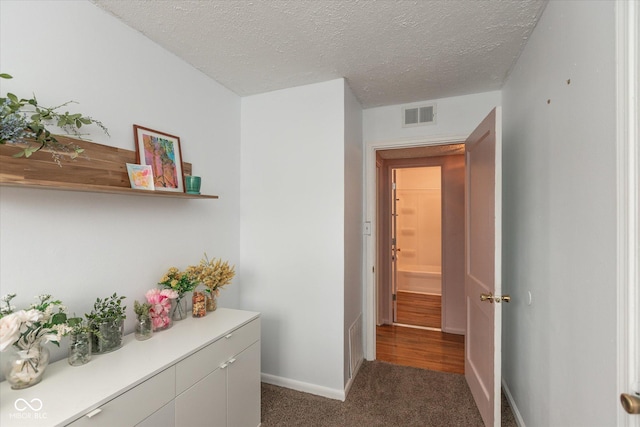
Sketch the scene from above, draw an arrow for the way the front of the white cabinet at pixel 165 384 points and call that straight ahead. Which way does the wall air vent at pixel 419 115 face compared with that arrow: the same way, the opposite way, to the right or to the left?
to the right

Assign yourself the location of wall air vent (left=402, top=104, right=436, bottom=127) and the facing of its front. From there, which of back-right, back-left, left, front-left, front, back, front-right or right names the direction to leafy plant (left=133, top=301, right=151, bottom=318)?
front-right

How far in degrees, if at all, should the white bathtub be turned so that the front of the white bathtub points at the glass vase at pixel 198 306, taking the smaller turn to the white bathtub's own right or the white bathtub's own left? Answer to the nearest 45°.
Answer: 0° — it already faces it

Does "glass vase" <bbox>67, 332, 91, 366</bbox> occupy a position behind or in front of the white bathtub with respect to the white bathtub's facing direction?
in front

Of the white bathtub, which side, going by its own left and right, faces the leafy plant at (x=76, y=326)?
front

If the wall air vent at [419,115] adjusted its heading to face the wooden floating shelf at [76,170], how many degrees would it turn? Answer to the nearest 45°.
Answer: approximately 45° to its right

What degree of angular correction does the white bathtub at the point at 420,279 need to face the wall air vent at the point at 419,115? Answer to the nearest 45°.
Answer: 0° — it already faces it

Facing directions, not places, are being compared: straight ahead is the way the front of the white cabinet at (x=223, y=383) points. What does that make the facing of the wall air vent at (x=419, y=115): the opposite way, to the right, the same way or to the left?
to the right
